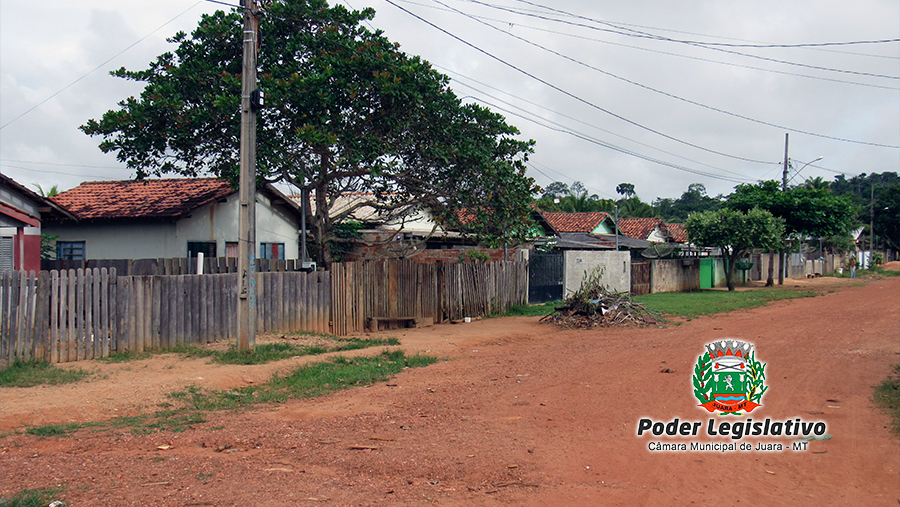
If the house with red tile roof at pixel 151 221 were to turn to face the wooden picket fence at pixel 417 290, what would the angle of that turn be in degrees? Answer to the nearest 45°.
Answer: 0° — it already faces it

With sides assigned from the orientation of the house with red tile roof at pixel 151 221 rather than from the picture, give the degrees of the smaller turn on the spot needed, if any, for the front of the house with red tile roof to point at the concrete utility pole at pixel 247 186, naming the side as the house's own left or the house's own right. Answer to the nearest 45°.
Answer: approximately 45° to the house's own right

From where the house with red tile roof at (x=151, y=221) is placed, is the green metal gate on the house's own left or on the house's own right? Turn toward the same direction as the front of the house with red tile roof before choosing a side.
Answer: on the house's own left

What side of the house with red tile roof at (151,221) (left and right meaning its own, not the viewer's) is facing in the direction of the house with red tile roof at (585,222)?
left

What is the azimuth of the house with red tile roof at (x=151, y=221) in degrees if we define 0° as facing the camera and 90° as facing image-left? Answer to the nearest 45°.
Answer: approximately 315°

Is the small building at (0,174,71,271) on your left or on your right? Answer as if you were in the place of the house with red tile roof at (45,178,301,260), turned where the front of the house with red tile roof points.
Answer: on your right

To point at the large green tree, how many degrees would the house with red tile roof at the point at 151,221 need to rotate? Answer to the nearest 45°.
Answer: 0° — it already faces it
